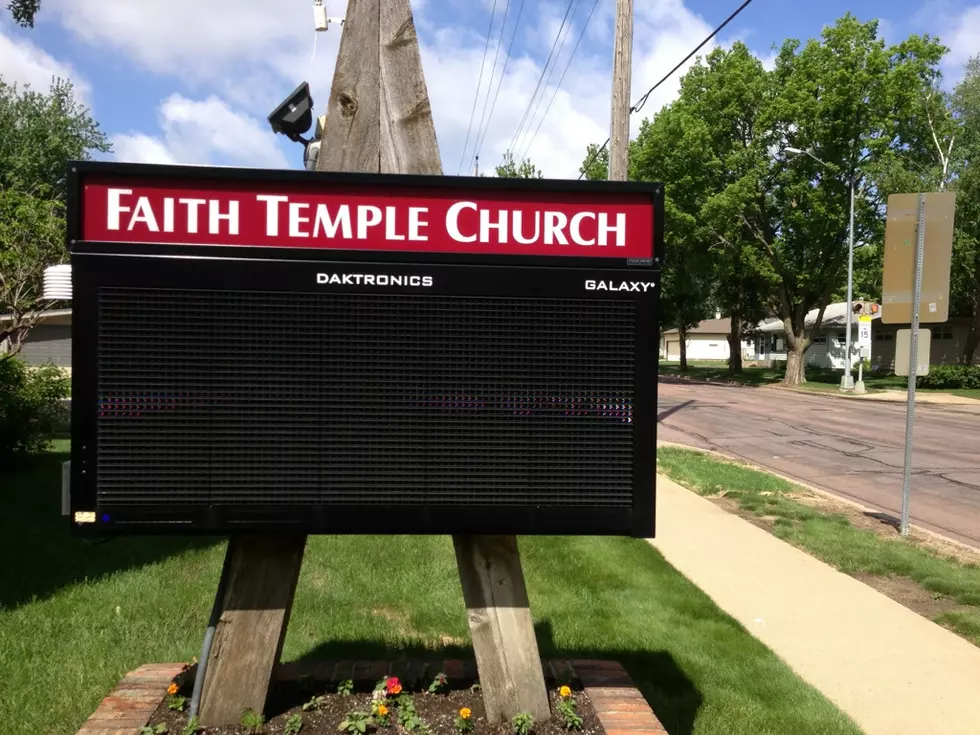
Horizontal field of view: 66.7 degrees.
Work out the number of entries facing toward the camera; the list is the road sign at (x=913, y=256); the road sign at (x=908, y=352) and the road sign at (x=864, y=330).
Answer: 1

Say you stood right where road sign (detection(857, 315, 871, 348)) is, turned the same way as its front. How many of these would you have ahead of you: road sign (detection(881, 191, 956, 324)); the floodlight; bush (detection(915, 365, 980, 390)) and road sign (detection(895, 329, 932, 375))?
3

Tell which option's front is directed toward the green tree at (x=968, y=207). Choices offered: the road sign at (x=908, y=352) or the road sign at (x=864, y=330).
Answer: the road sign at (x=908, y=352)

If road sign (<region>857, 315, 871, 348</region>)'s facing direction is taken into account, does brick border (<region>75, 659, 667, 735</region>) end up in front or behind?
in front

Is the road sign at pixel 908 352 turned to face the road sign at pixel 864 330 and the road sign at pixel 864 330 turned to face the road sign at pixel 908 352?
yes

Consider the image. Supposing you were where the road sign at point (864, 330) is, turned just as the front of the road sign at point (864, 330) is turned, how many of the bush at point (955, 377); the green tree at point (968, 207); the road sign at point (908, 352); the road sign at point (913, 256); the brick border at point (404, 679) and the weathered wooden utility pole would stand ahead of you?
4

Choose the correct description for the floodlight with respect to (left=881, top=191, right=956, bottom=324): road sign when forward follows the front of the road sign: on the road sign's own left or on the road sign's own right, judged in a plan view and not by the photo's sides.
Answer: on the road sign's own left

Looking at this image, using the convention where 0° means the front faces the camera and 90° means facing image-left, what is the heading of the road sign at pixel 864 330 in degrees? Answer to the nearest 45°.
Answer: approximately 0°

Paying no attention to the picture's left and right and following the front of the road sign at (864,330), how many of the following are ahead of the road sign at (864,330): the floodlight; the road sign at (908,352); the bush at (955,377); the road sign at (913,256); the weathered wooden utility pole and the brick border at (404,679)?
5

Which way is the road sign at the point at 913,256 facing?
away from the camera

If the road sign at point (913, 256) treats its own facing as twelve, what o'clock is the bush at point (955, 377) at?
The bush is roughly at 12 o'clock from the road sign.

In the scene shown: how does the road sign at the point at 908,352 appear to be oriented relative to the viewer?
away from the camera

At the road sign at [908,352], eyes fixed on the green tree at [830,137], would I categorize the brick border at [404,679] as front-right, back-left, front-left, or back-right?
back-left

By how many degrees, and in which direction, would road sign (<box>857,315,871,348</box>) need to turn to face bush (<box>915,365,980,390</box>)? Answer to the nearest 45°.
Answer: approximately 135° to its left

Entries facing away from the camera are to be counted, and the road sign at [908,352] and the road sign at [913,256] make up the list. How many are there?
2

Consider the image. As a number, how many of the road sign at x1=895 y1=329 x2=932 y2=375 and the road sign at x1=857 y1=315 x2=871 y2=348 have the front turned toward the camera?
1

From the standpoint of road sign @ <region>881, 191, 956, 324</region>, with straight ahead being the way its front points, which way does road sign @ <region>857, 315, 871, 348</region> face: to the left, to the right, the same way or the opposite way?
the opposite way
